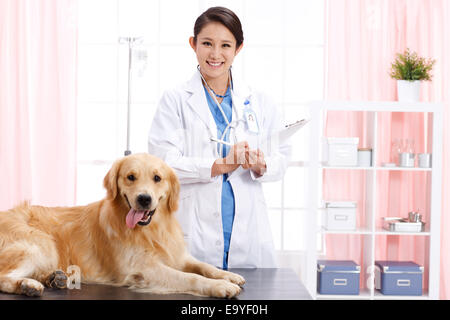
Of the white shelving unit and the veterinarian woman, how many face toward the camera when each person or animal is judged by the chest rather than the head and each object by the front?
2

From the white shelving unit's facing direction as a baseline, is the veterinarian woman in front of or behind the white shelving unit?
in front

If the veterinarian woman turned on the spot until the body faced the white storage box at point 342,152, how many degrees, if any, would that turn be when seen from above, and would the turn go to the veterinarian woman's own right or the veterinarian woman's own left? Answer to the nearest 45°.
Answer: approximately 135° to the veterinarian woman's own left

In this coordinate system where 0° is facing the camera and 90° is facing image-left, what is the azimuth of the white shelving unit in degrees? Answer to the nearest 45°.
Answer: approximately 0°

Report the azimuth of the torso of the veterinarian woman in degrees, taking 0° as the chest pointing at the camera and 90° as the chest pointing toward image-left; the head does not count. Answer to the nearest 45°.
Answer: approximately 0°

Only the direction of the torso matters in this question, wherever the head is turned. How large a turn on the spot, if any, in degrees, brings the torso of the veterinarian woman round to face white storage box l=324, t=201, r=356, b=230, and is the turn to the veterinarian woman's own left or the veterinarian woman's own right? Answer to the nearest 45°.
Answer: approximately 135° to the veterinarian woman's own left

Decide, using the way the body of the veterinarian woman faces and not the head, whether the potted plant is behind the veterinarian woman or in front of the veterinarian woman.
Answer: behind

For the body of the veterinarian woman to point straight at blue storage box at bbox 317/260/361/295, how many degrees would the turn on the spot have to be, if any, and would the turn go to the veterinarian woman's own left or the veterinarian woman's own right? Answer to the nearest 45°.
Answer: approximately 135° to the veterinarian woman's own left
